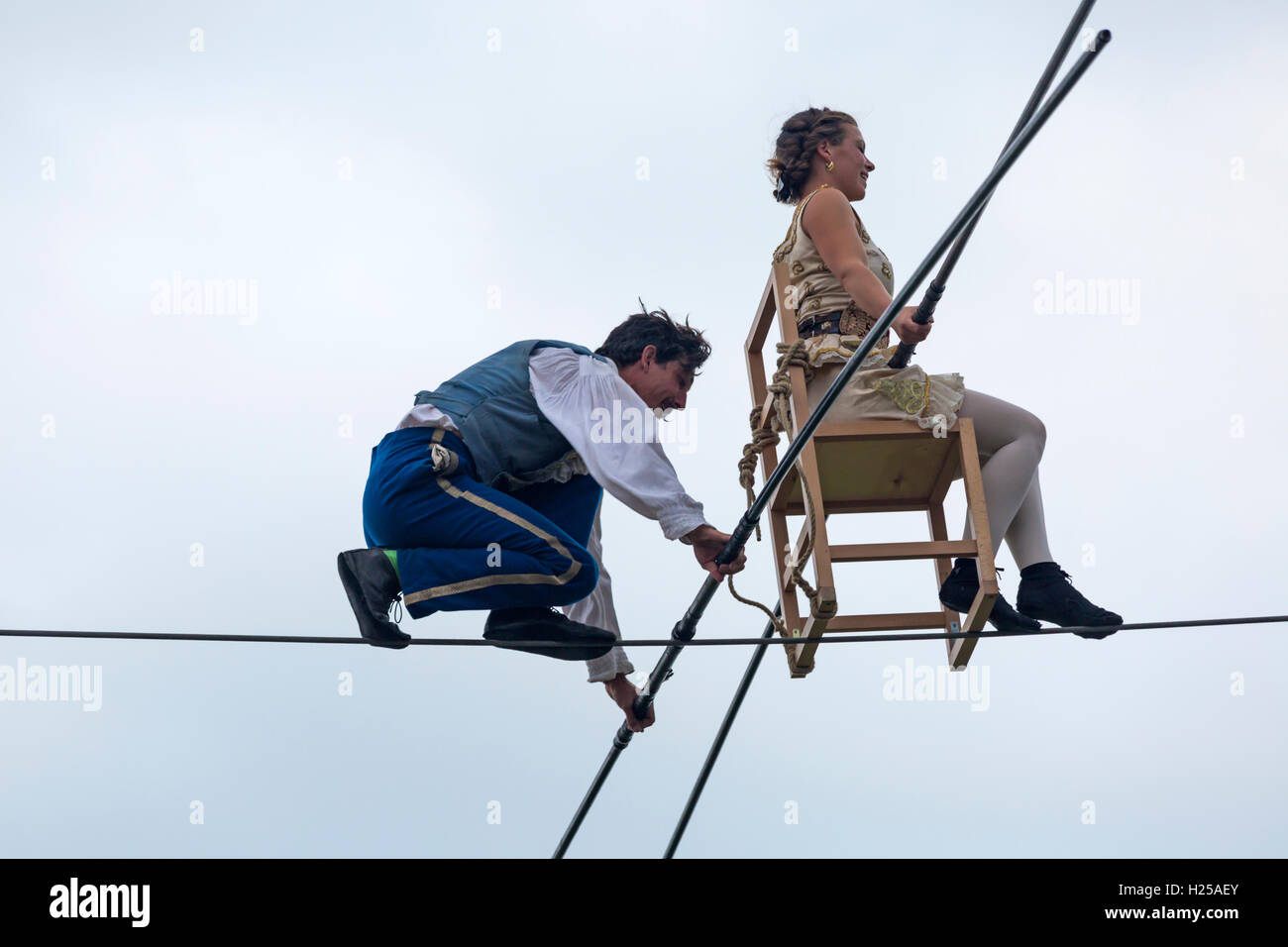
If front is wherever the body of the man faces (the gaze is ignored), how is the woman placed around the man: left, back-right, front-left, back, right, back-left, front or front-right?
front

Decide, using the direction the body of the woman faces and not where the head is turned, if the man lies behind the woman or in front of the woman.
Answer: behind

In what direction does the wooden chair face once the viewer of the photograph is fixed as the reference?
facing to the right of the viewer

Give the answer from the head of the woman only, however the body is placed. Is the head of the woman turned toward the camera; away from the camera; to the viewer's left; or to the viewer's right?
to the viewer's right

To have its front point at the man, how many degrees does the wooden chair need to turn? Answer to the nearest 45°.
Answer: approximately 180°

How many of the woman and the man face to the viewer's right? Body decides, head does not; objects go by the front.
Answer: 2

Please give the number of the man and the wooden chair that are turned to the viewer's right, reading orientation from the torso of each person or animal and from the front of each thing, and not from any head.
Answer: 2

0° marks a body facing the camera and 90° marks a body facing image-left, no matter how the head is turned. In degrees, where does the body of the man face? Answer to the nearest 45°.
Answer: approximately 270°

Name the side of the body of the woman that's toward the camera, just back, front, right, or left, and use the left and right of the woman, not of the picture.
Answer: right

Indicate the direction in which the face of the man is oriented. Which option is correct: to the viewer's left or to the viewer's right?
to the viewer's right

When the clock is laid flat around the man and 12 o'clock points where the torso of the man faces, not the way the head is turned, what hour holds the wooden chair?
The wooden chair is roughly at 12 o'clock from the man.
